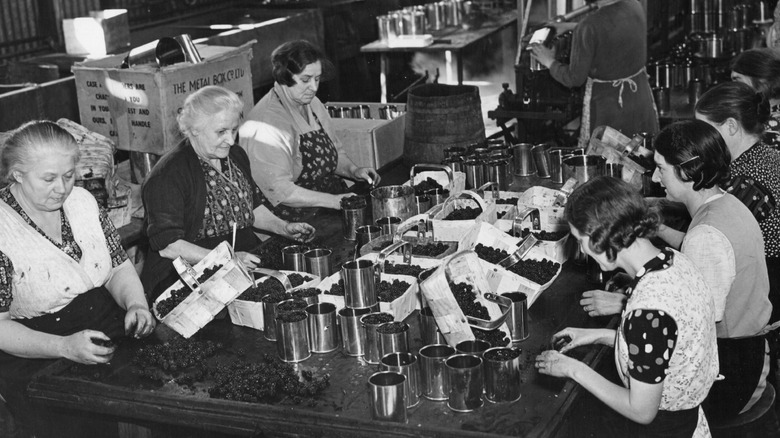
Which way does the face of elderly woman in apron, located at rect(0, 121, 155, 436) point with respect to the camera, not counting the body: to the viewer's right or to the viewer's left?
to the viewer's right

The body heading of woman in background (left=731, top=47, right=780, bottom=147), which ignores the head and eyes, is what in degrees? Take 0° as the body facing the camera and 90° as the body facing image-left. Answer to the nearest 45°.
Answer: approximately 90°

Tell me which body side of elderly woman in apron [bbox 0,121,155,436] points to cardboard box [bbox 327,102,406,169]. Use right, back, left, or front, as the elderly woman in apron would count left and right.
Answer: left

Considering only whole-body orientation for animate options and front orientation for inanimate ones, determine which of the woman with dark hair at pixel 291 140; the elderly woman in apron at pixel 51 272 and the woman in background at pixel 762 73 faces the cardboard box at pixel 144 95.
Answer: the woman in background

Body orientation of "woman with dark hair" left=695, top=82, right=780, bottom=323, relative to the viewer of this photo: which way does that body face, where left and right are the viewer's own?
facing to the left of the viewer

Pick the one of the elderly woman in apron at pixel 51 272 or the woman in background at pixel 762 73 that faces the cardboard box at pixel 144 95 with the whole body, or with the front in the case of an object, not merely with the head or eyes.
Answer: the woman in background

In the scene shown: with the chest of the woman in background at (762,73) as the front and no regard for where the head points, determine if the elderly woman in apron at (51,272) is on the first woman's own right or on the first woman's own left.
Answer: on the first woman's own left

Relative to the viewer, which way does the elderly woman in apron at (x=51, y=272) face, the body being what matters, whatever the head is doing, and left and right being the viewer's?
facing the viewer and to the right of the viewer

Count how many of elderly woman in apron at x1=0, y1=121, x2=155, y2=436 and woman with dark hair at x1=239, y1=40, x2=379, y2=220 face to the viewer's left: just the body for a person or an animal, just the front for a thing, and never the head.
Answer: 0

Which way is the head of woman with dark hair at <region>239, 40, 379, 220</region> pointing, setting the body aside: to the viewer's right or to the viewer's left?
to the viewer's right

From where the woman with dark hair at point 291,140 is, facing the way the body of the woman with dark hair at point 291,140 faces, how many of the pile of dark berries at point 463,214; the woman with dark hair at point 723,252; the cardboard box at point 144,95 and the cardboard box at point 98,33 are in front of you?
2

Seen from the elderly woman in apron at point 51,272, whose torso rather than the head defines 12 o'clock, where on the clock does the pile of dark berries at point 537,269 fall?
The pile of dark berries is roughly at 11 o'clock from the elderly woman in apron.

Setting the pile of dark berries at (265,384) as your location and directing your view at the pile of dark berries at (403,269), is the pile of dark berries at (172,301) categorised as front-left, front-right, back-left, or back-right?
front-left
